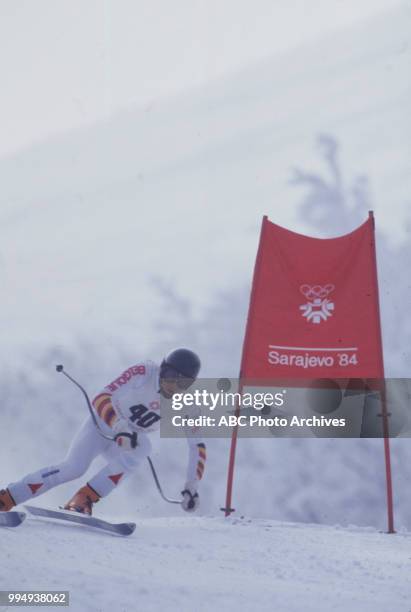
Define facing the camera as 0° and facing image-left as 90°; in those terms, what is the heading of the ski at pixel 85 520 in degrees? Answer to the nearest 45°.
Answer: approximately 315°
